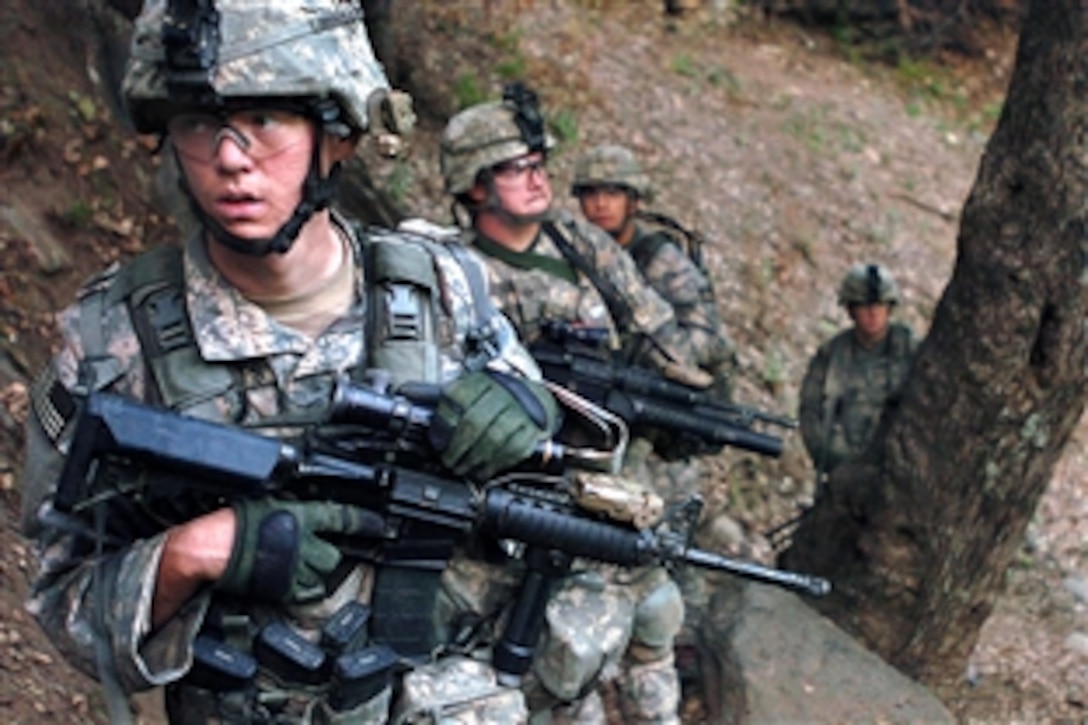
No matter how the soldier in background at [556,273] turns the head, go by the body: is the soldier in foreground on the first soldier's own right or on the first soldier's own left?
on the first soldier's own right

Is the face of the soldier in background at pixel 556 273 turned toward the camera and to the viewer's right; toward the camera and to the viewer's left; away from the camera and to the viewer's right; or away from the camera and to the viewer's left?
toward the camera and to the viewer's right

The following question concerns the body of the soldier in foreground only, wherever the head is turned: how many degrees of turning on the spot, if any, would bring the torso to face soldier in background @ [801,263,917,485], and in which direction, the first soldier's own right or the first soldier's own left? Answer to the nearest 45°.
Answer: approximately 135° to the first soldier's own left

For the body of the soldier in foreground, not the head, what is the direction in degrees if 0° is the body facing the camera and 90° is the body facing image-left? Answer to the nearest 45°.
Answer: approximately 0°

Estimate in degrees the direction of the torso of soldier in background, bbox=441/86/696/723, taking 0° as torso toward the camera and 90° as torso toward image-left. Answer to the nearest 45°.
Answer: approximately 315°

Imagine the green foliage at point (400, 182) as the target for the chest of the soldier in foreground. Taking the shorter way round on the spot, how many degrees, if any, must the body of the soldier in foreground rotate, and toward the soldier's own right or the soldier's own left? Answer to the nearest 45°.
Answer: approximately 180°

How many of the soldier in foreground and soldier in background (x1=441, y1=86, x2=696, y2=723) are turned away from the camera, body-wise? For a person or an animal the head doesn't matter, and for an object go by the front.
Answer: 0

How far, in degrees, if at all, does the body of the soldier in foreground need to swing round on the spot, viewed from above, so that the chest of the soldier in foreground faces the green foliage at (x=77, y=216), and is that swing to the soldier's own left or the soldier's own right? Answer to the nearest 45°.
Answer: approximately 180°
